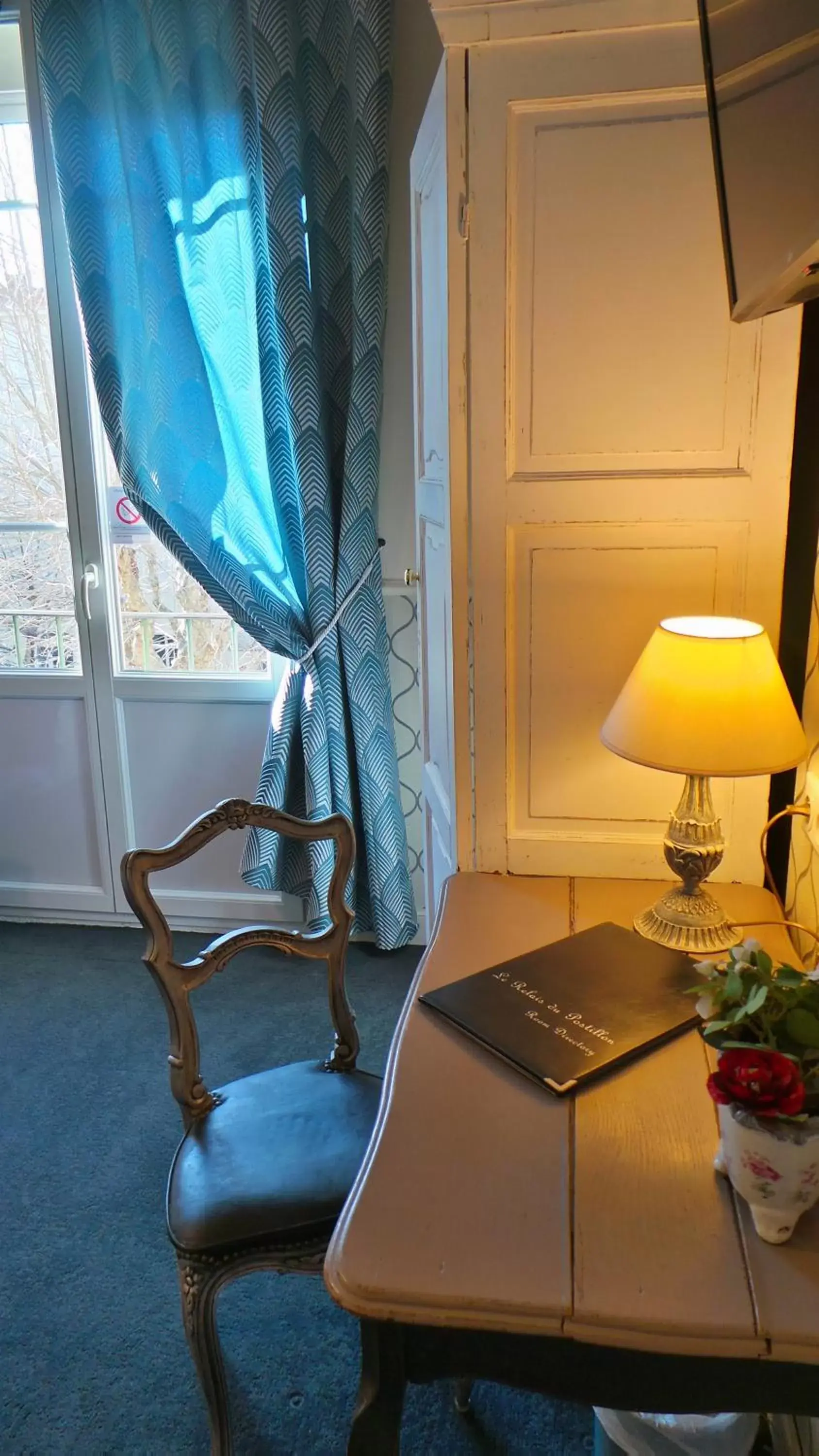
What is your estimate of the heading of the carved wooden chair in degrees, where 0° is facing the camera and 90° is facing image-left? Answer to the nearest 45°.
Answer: approximately 315°

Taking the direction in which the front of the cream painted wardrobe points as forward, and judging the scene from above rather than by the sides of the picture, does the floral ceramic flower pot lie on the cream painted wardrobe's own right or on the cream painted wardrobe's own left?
on the cream painted wardrobe's own left

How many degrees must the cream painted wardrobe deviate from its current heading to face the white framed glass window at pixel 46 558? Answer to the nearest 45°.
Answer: approximately 45° to its right
